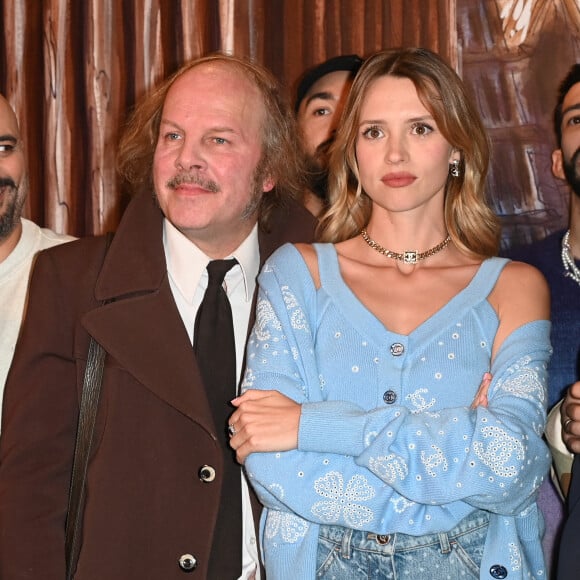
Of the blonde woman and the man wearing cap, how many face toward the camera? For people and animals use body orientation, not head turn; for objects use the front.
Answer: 2

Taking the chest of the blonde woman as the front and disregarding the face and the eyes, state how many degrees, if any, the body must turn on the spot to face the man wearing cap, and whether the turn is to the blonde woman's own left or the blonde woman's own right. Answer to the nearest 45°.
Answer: approximately 180°

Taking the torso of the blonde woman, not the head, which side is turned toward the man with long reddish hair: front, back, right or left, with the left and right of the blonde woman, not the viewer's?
right

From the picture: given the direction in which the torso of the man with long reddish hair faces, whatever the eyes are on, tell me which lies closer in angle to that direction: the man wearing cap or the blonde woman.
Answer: the blonde woman

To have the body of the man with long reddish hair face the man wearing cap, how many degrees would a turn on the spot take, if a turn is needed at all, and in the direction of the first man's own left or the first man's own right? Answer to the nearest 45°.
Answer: approximately 90° to the first man's own left

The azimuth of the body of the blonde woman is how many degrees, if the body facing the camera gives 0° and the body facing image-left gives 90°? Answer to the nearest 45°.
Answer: approximately 0°

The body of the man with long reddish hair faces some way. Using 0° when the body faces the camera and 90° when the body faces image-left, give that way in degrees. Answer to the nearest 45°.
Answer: approximately 315°
